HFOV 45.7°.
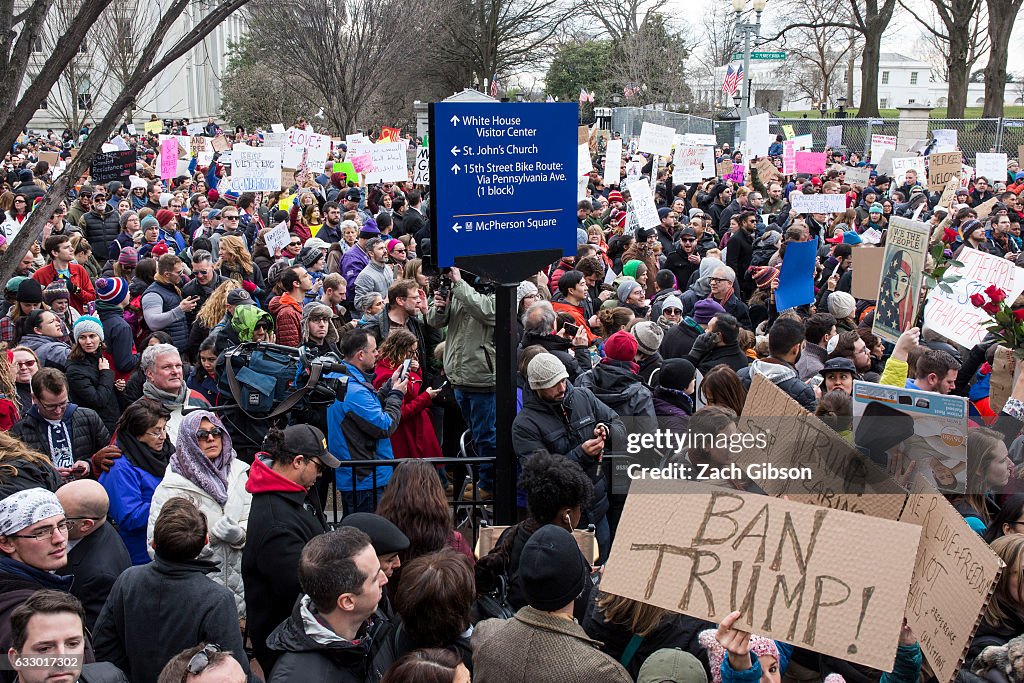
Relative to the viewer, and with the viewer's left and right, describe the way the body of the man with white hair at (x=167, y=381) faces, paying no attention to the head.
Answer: facing the viewer and to the right of the viewer

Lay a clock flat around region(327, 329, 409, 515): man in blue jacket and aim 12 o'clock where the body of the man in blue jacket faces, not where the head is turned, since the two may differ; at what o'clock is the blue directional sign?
The blue directional sign is roughly at 2 o'clock from the man in blue jacket.

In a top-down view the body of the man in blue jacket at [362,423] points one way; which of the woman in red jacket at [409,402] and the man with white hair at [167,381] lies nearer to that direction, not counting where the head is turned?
the woman in red jacket

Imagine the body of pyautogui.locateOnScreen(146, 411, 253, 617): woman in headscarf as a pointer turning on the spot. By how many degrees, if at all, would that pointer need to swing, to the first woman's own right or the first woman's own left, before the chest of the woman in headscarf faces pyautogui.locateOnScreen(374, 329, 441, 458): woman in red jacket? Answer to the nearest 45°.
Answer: approximately 90° to the first woman's own left

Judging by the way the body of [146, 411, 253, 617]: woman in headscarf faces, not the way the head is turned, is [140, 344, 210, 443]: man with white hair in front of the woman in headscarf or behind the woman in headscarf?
behind

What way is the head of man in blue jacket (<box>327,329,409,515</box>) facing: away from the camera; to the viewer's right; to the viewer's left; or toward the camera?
to the viewer's right

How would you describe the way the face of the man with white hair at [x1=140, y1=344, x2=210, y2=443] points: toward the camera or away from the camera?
toward the camera

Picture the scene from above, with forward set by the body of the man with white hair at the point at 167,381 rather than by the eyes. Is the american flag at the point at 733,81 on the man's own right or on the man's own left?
on the man's own left

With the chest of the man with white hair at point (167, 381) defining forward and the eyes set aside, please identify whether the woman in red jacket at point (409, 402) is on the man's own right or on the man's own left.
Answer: on the man's own left
